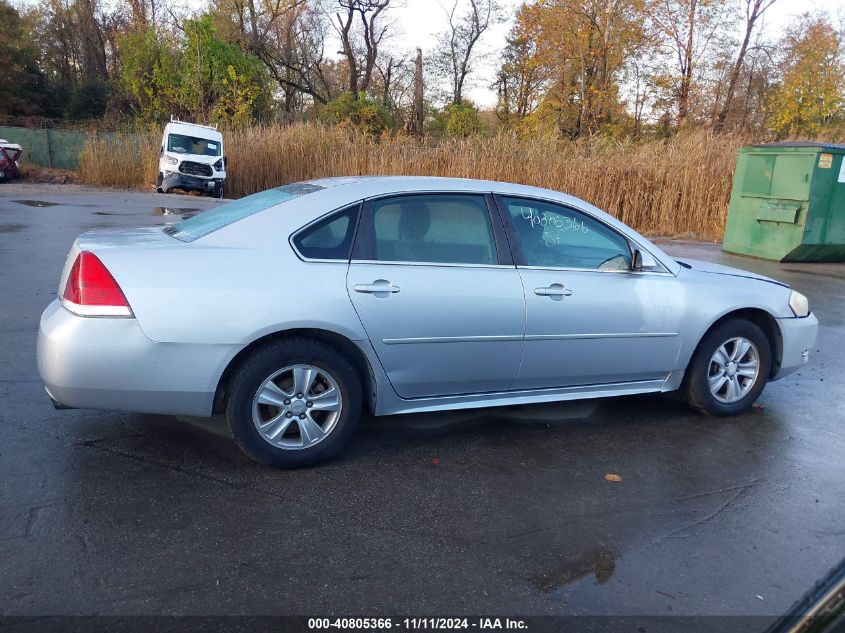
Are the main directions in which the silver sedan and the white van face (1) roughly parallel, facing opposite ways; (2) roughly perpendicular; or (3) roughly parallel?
roughly perpendicular

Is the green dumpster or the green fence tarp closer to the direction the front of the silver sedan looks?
the green dumpster

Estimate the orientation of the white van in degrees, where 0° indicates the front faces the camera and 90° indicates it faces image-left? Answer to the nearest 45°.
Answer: approximately 0°

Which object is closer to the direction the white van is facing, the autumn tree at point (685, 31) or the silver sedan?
the silver sedan

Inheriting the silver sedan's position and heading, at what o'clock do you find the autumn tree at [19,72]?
The autumn tree is roughly at 8 o'clock from the silver sedan.

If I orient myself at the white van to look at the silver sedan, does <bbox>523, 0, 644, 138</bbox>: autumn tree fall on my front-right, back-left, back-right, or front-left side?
back-left

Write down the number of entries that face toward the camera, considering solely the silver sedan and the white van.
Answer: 1

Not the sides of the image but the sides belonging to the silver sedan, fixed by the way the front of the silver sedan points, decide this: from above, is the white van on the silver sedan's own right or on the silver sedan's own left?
on the silver sedan's own left

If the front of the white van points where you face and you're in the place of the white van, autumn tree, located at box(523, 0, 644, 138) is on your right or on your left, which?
on your left

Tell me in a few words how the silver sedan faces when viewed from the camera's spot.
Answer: facing to the right of the viewer

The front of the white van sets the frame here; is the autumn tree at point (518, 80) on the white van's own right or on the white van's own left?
on the white van's own left

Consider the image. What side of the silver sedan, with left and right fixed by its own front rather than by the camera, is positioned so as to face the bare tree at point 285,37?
left

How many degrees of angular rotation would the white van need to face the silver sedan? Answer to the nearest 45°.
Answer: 0° — it already faces it

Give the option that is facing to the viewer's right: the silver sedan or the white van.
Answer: the silver sedan
